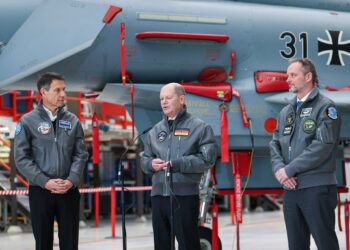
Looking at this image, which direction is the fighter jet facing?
to the viewer's left

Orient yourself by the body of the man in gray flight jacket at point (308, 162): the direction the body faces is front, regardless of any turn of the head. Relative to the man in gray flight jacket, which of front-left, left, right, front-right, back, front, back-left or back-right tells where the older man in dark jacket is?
front-right

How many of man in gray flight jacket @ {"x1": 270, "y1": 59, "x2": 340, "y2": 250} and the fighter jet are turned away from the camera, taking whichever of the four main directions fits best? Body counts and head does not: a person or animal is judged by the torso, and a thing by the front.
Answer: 0

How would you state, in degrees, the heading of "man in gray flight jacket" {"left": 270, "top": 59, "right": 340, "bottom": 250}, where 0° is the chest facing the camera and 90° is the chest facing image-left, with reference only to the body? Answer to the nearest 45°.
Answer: approximately 45°

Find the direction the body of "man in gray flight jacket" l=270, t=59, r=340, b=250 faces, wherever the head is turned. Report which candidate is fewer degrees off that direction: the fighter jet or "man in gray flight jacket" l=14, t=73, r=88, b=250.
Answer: the "man in gray flight jacket" l=14, t=73, r=88, b=250

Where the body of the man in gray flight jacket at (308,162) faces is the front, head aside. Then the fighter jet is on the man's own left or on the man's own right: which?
on the man's own right

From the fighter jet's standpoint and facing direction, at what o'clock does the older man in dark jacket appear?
The older man in dark jacket is roughly at 9 o'clock from the fighter jet.

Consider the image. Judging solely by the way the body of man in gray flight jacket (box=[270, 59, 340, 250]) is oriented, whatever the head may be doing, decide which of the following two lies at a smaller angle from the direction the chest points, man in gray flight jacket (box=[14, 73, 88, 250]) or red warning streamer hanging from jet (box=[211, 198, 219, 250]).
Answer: the man in gray flight jacket (box=[14, 73, 88, 250])

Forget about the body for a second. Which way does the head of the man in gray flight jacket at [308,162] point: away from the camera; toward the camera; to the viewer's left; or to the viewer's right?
to the viewer's left

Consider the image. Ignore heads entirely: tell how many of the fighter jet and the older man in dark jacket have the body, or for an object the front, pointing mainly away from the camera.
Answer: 0

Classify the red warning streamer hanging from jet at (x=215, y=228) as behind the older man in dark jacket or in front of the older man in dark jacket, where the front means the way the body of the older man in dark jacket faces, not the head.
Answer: behind

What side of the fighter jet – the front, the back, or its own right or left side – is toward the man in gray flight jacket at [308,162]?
left

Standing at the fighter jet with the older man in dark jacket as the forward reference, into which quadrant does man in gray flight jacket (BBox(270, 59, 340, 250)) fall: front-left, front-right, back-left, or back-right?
front-left

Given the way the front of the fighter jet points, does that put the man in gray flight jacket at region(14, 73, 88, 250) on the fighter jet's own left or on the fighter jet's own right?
on the fighter jet's own left

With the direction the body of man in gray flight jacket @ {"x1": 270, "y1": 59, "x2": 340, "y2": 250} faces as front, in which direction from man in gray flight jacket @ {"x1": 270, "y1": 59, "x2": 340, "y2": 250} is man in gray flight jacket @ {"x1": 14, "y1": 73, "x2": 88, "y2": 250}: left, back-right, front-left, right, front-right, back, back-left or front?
front-right

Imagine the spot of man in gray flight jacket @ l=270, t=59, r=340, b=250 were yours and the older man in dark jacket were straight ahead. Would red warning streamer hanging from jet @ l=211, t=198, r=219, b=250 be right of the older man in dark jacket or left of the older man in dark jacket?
right

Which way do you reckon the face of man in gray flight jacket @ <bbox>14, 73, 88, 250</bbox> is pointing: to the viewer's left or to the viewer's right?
to the viewer's right
